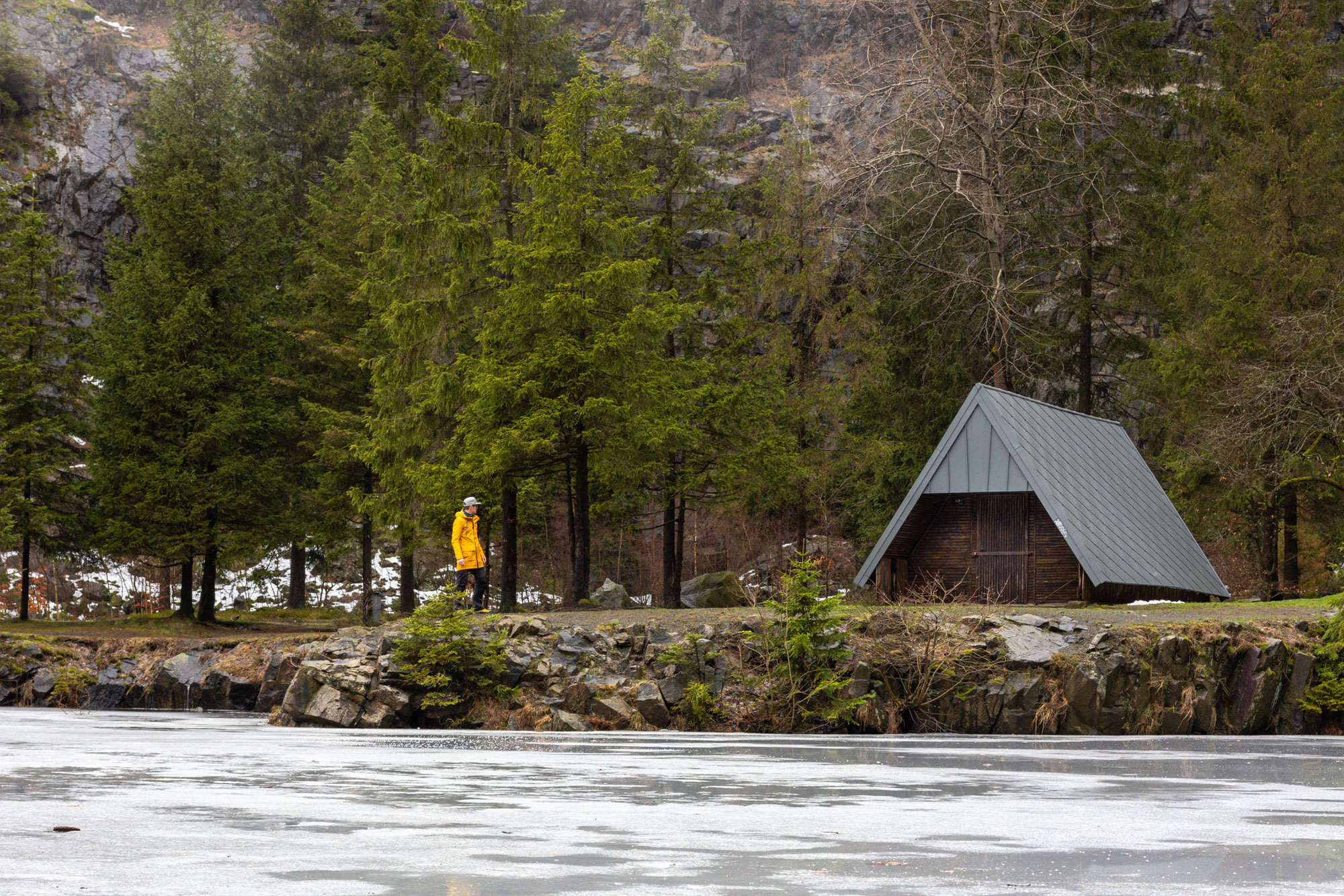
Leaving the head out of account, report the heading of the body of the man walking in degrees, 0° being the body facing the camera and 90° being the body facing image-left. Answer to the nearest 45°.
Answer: approximately 315°

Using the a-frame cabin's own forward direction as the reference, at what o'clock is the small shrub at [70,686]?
The small shrub is roughly at 1 o'clock from the a-frame cabin.

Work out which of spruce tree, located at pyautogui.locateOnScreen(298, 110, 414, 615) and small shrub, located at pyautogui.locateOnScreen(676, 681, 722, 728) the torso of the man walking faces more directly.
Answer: the small shrub

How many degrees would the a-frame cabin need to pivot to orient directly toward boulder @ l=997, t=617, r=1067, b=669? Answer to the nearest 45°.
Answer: approximately 45° to its left

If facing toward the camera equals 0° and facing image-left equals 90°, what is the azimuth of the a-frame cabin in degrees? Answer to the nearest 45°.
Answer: approximately 45°

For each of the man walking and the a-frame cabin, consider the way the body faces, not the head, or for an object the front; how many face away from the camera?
0

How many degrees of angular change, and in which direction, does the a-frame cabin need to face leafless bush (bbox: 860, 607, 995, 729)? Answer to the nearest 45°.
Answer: approximately 45° to its left

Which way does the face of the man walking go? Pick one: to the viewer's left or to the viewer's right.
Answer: to the viewer's right

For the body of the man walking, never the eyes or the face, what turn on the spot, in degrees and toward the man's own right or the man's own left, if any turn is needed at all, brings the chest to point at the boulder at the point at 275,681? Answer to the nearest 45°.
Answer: approximately 135° to the man's own right

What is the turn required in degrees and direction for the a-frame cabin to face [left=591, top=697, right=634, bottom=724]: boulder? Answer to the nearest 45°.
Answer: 0° — it already faces it

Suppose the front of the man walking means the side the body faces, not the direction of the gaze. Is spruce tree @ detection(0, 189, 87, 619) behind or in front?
behind

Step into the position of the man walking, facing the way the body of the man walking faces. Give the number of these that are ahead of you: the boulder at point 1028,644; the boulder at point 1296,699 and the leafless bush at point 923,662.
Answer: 3
